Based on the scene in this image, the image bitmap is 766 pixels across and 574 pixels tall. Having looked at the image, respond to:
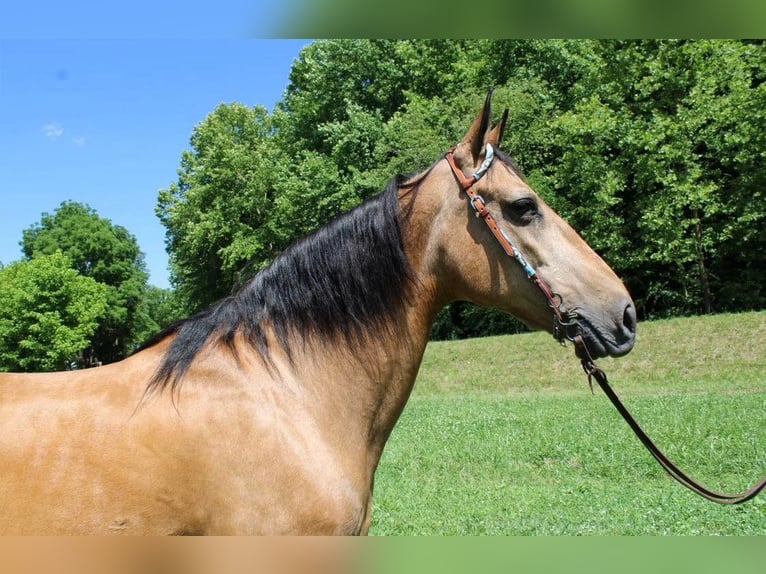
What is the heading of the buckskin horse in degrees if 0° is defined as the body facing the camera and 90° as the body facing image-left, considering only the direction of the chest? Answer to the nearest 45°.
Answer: approximately 270°

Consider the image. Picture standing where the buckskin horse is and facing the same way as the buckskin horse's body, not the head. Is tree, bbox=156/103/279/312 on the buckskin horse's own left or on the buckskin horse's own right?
on the buckskin horse's own left

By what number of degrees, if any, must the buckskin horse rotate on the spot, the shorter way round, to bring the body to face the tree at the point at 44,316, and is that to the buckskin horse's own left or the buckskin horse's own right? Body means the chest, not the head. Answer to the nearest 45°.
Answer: approximately 135° to the buckskin horse's own left
